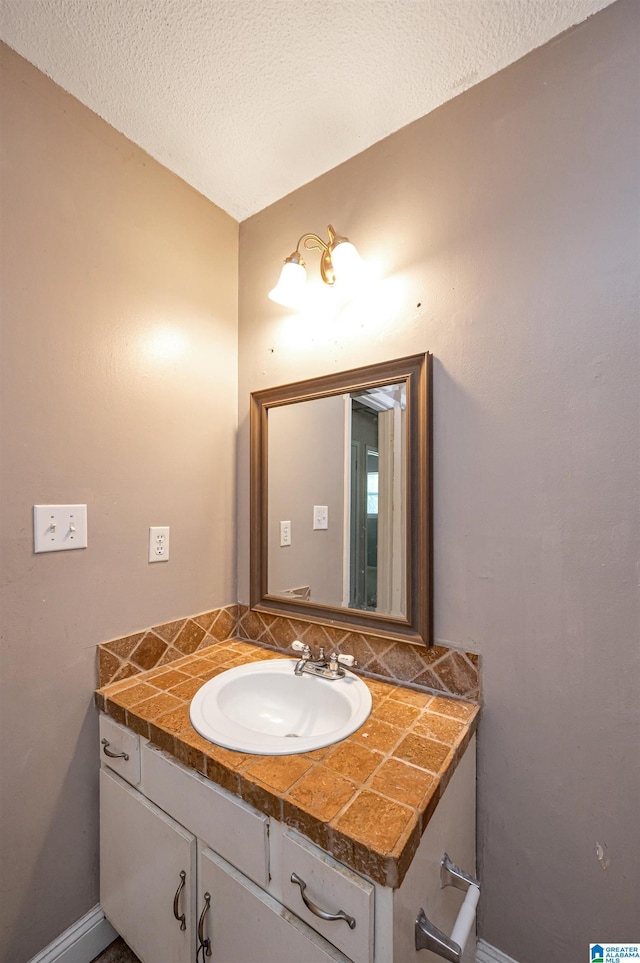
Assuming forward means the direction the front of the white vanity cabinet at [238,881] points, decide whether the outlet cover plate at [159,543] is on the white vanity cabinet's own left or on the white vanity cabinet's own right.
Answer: on the white vanity cabinet's own right

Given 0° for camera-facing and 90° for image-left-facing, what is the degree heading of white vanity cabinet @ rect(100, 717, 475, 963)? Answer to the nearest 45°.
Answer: approximately 45°

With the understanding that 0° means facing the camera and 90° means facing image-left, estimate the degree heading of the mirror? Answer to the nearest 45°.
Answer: approximately 45°

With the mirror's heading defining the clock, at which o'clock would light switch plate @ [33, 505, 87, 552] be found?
The light switch plate is roughly at 1 o'clock from the mirror.
